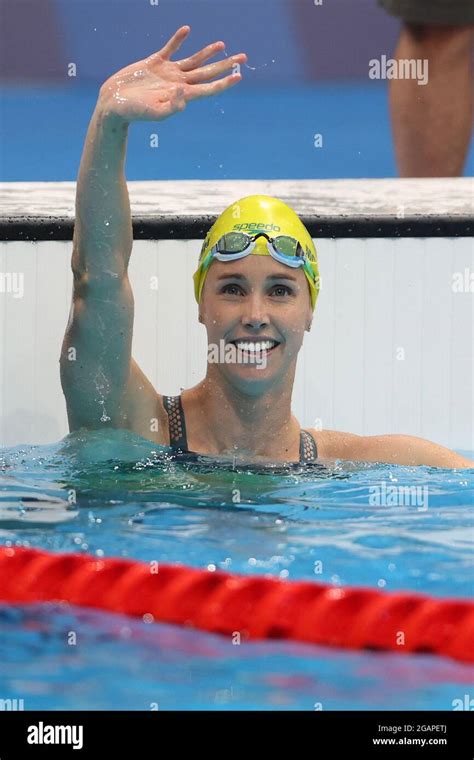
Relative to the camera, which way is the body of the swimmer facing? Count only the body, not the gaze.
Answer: toward the camera

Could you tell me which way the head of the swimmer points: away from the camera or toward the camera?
toward the camera
